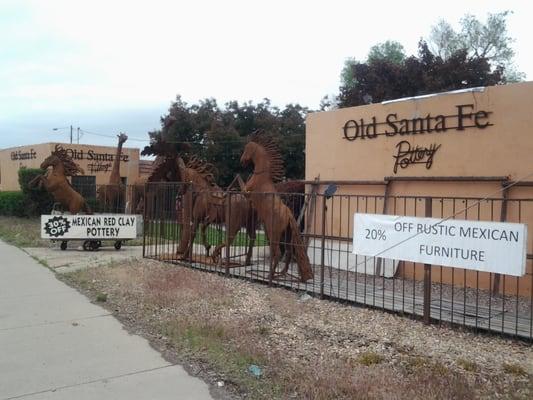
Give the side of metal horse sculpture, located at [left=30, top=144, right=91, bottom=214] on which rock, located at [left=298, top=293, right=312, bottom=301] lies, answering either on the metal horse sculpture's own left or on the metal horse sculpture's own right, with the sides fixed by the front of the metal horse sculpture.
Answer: on the metal horse sculpture's own left

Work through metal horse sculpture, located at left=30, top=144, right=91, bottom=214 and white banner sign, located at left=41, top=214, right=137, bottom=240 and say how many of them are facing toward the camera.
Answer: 1

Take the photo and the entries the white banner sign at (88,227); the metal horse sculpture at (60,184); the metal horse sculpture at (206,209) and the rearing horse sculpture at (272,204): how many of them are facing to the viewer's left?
3

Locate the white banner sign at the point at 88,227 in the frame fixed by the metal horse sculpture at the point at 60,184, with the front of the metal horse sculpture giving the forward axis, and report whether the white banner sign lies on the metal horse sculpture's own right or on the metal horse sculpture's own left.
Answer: on the metal horse sculpture's own left

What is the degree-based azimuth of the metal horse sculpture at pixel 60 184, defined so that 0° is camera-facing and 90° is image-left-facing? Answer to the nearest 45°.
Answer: approximately 90°

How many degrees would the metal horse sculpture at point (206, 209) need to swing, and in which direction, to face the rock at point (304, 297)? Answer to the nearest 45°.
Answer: approximately 135° to its left

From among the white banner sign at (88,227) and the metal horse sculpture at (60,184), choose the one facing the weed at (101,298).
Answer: the white banner sign

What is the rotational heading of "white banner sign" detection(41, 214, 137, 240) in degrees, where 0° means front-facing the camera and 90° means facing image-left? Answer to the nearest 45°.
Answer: approximately 0°

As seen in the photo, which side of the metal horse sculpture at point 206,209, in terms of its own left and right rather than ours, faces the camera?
left

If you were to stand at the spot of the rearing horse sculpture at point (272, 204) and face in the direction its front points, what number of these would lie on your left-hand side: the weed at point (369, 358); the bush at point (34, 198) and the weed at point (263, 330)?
2

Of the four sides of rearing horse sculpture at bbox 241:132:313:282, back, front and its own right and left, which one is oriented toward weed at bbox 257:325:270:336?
left

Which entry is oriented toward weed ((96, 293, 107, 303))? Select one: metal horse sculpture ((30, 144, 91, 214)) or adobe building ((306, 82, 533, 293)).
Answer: the adobe building

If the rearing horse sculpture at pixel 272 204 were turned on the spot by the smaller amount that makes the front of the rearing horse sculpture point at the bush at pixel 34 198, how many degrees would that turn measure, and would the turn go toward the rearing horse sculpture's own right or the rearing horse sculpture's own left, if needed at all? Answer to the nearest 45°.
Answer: approximately 45° to the rearing horse sculpture's own right

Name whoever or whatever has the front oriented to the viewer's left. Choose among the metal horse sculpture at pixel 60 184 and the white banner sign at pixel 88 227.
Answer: the metal horse sculpture

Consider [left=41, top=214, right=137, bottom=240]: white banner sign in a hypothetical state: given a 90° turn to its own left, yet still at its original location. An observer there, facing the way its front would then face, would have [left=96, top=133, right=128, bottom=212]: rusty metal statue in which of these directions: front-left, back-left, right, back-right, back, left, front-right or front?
left

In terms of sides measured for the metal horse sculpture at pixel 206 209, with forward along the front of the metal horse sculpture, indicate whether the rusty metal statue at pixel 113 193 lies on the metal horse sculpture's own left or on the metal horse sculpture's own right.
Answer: on the metal horse sculpture's own right

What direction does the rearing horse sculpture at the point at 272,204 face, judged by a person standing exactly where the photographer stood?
facing to the left of the viewer

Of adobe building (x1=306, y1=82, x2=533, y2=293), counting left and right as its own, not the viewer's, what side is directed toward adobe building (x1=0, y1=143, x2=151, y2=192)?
right
